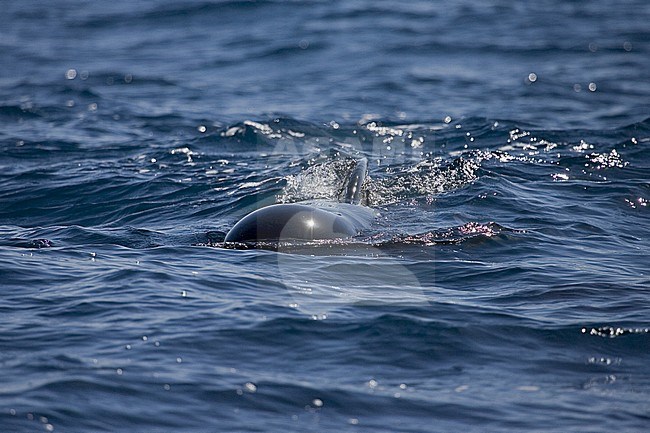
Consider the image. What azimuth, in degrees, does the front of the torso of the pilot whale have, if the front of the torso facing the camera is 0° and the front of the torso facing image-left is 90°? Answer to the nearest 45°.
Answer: approximately 45°
